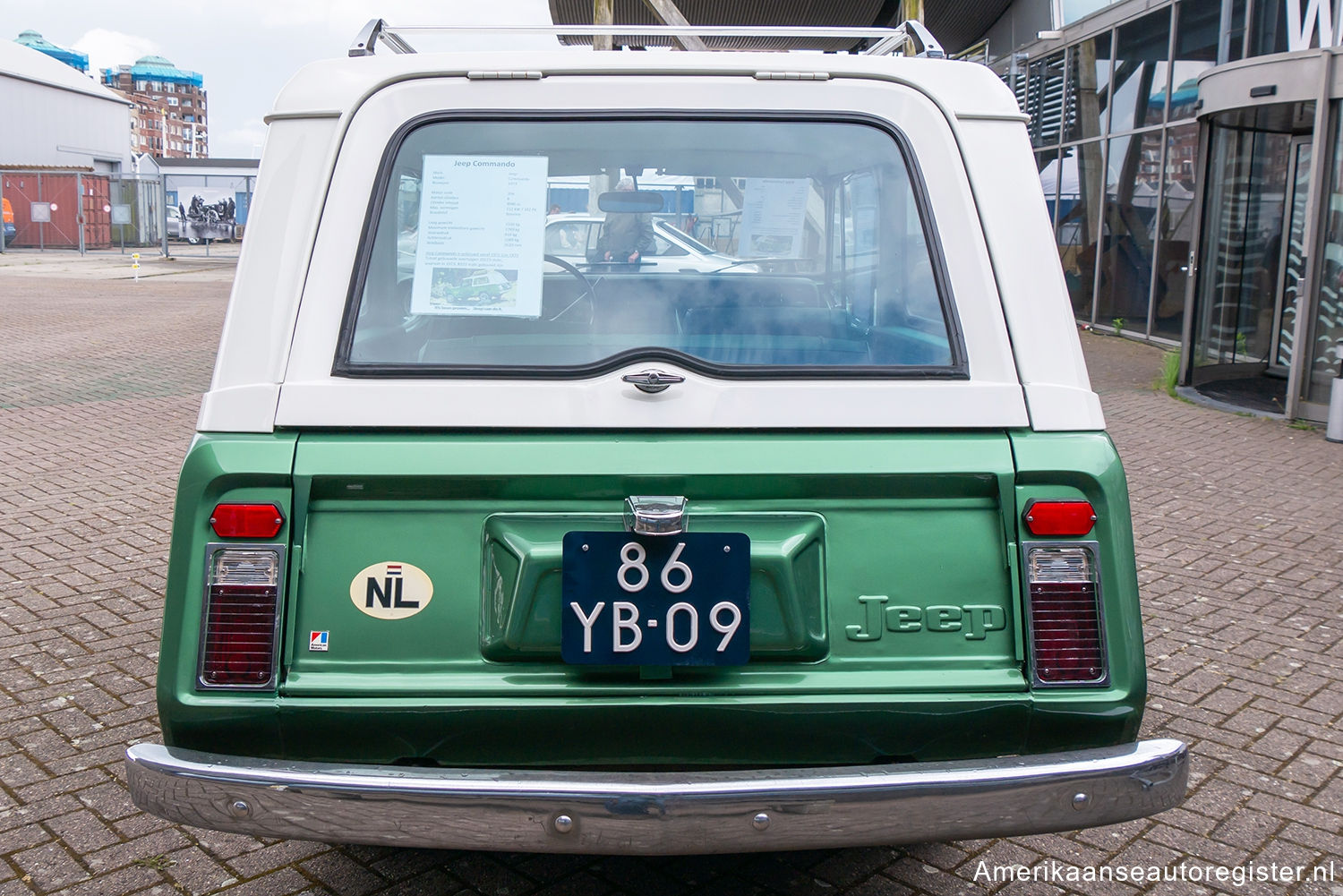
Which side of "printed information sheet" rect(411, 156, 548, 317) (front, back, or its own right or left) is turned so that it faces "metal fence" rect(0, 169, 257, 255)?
back

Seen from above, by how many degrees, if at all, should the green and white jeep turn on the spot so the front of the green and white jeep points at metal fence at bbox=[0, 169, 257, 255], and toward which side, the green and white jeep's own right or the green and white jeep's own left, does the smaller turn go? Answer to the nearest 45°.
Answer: approximately 45° to the green and white jeep's own left

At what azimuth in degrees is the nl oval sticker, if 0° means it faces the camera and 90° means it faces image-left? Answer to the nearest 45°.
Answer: approximately 0°

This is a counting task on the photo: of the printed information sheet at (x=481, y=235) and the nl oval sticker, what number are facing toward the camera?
2

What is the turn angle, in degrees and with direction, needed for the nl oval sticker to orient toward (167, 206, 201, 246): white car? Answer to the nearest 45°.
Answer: approximately 180°

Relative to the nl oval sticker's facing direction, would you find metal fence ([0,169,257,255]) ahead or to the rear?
to the rear

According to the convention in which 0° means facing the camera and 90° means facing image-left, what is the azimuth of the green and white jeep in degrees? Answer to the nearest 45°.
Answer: approximately 180°

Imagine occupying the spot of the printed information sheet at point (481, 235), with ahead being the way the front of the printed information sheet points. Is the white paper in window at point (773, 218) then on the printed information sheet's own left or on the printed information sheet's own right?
on the printed information sheet's own left
